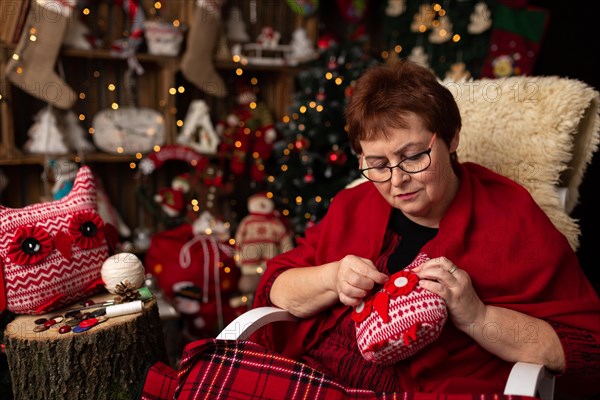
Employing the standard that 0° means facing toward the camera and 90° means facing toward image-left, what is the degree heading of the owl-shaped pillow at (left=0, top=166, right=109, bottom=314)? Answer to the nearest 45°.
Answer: approximately 315°

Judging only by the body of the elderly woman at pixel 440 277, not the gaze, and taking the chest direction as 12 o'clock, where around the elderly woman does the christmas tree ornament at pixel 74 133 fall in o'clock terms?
The christmas tree ornament is roughly at 3 o'clock from the elderly woman.

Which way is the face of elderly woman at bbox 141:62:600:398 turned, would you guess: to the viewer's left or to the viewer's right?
to the viewer's left

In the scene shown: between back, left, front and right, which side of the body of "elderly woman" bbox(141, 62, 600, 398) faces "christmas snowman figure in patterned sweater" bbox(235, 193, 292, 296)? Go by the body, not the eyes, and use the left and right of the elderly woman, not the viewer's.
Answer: right

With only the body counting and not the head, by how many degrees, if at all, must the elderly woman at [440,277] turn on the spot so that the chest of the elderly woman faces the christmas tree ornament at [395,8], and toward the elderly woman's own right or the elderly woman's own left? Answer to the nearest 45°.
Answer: approximately 135° to the elderly woman's own right

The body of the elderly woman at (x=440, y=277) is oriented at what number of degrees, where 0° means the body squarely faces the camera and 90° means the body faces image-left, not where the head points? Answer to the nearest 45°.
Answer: approximately 45°

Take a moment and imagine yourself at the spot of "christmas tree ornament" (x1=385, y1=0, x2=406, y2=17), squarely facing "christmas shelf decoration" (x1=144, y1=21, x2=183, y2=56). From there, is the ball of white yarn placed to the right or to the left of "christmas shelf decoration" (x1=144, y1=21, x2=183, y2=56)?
left

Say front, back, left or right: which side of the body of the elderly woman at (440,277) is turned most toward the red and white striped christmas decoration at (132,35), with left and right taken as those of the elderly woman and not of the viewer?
right

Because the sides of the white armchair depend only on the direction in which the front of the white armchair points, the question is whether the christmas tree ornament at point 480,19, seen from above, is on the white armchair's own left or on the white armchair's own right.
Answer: on the white armchair's own right

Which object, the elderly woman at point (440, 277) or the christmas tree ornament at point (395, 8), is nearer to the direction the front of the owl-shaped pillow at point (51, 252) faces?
the elderly woman

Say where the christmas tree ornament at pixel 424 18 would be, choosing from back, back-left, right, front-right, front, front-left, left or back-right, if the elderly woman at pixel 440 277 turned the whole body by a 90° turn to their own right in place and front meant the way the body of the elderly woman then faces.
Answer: front-right
